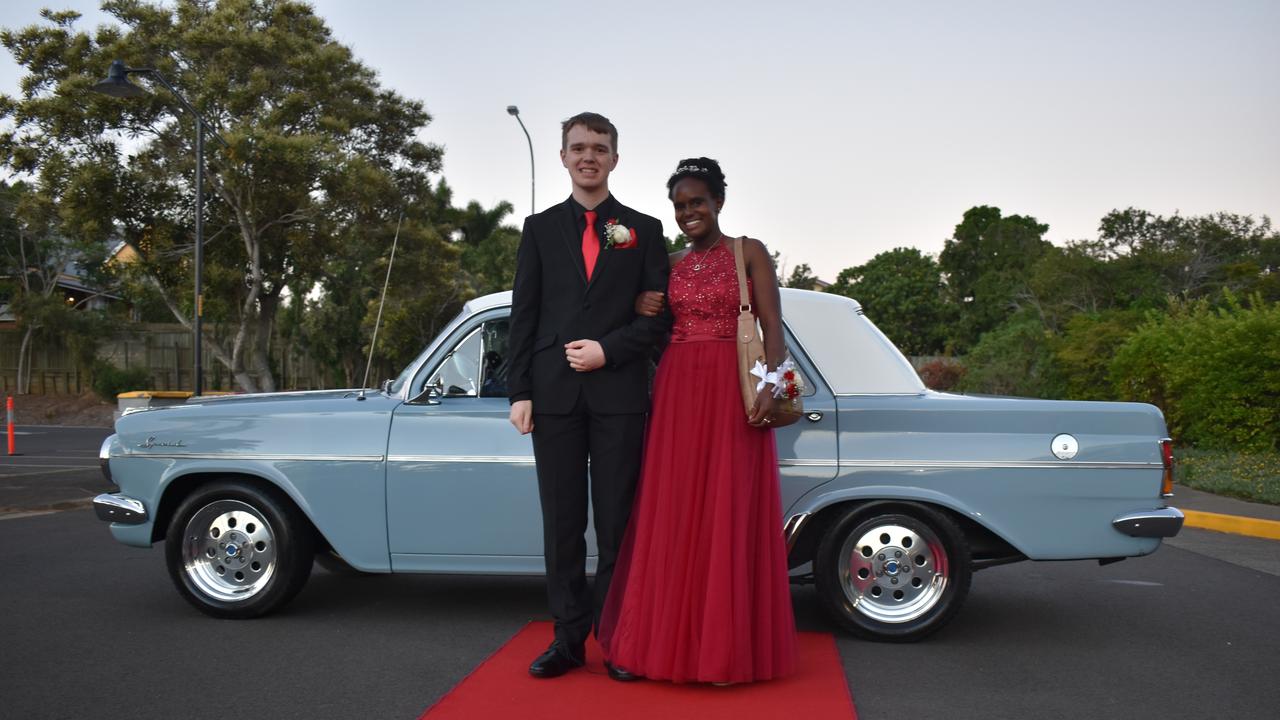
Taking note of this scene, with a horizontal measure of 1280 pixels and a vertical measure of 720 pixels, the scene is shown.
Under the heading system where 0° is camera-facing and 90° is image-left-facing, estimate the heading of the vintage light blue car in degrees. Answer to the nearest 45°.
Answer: approximately 90°

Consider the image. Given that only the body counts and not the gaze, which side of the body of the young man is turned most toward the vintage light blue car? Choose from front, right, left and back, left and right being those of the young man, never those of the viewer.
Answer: back

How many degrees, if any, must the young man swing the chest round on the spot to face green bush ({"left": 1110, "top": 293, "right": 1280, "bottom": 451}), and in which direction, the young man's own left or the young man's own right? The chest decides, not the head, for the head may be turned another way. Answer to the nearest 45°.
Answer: approximately 135° to the young man's own left

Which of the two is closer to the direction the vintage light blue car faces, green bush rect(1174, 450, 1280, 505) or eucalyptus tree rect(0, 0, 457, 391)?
the eucalyptus tree

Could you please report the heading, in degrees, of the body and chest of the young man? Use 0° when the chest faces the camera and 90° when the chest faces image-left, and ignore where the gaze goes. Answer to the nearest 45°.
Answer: approximately 0°

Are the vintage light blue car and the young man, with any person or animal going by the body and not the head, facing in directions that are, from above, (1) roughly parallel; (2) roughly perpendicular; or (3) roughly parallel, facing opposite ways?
roughly perpendicular

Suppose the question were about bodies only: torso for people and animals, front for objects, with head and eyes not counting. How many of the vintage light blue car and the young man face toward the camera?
1

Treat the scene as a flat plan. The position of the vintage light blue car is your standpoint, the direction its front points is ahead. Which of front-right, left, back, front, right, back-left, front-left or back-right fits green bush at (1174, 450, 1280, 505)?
back-right

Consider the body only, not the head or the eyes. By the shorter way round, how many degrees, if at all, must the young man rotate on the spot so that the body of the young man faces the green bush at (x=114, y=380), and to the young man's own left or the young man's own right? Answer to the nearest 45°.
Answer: approximately 135° to the young man's own right

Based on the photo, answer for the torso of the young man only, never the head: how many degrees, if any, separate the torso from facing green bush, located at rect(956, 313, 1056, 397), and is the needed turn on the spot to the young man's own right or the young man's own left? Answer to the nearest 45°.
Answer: approximately 135° to the young man's own left
